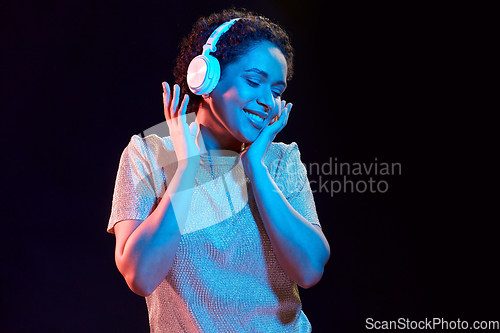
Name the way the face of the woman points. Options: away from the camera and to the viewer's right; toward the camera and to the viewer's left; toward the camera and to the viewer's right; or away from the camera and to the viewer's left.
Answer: toward the camera and to the viewer's right

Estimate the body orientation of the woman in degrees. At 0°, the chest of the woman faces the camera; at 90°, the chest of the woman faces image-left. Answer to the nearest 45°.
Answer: approximately 0°
